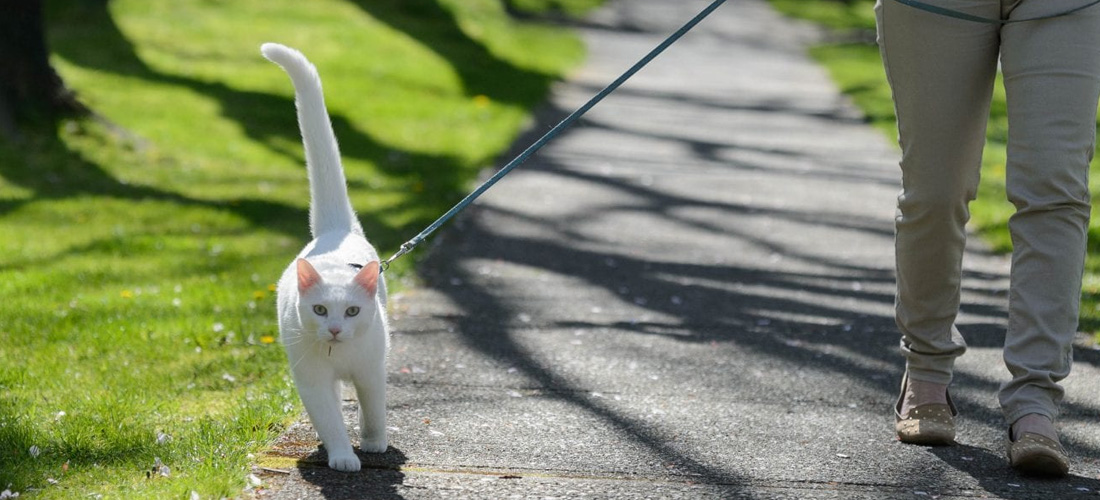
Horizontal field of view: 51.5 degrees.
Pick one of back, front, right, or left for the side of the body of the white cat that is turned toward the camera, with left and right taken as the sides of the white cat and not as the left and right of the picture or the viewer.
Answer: front
